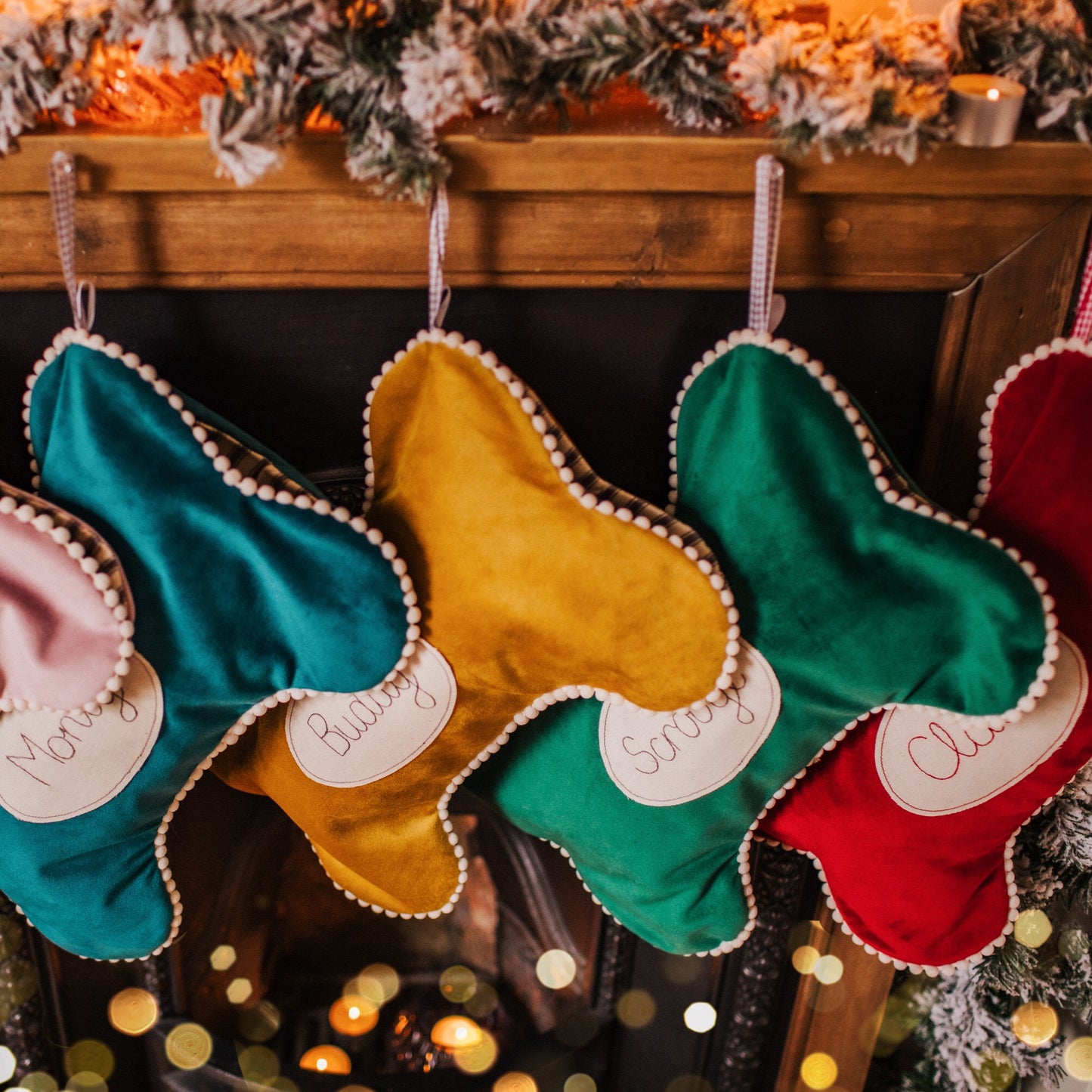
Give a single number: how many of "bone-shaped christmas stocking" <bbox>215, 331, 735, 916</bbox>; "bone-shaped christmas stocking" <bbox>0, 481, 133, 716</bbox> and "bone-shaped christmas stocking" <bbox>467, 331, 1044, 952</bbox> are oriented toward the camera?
3

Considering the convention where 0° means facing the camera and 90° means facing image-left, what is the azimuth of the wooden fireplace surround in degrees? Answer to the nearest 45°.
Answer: approximately 0°

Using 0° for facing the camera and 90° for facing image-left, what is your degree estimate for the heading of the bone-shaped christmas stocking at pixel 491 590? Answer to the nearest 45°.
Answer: approximately 0°
